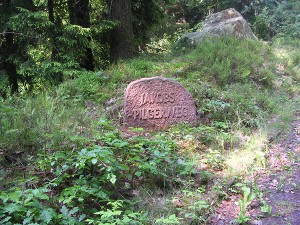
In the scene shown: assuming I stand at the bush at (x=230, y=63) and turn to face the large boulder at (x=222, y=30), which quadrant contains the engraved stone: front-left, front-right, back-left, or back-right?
back-left

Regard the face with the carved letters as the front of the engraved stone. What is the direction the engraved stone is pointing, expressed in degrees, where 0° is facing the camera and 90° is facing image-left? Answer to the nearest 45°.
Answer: approximately 0°

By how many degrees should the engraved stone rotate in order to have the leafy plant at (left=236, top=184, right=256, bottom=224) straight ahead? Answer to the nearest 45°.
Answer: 0° — it already faces it

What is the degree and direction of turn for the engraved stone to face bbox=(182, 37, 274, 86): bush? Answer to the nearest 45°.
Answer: approximately 135° to its left

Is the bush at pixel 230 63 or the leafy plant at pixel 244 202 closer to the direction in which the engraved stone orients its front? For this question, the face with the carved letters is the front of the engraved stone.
the leafy plant

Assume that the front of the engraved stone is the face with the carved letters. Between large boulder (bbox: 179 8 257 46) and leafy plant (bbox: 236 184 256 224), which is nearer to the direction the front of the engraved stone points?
the leafy plant

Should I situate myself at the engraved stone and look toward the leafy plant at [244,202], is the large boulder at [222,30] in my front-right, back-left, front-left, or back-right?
back-left

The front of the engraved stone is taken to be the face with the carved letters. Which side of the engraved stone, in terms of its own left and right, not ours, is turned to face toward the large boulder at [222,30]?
back
